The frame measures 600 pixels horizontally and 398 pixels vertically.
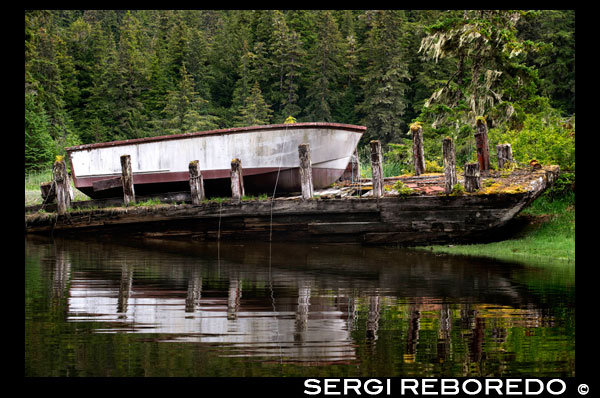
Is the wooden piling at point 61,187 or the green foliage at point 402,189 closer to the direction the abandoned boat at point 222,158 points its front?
the green foliage

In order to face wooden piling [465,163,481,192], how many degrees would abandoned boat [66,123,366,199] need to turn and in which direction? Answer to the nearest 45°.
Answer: approximately 45° to its right

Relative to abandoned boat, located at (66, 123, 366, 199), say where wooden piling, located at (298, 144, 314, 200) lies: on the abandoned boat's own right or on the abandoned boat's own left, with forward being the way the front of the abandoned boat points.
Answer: on the abandoned boat's own right

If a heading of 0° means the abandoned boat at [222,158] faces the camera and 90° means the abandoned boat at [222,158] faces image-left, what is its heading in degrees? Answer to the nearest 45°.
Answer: approximately 270°

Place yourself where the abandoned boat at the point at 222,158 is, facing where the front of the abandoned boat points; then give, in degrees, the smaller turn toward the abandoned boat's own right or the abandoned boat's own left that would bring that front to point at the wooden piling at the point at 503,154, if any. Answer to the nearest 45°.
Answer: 0° — it already faces it

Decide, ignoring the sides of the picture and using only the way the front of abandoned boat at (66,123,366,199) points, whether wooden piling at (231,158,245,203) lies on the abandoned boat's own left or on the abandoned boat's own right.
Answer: on the abandoned boat's own right

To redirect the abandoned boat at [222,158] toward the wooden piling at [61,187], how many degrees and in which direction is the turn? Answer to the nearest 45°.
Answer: approximately 180°

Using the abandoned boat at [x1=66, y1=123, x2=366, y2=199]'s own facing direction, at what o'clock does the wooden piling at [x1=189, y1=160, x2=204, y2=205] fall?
The wooden piling is roughly at 4 o'clock from the abandoned boat.
